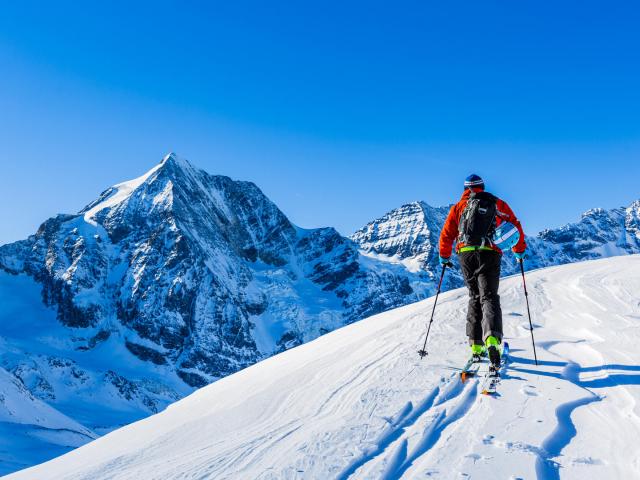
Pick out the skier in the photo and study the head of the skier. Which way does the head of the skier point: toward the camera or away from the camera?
away from the camera

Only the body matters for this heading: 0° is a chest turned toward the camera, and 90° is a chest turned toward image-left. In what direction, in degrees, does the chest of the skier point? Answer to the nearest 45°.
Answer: approximately 180°
